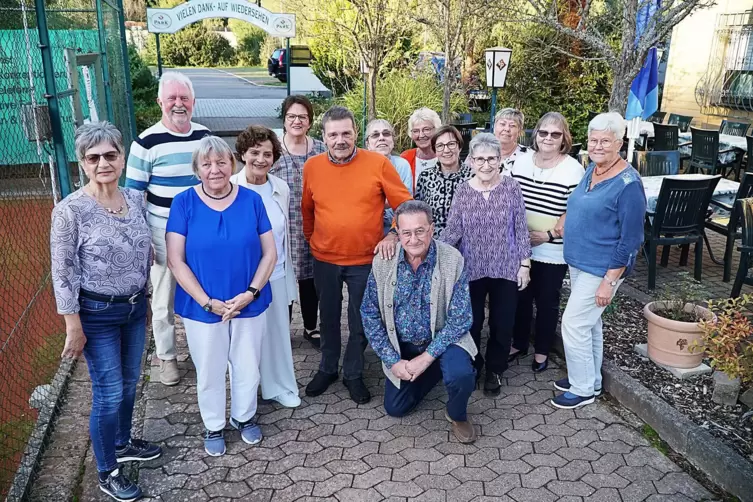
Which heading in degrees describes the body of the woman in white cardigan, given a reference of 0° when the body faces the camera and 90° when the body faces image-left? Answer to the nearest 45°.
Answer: approximately 0°

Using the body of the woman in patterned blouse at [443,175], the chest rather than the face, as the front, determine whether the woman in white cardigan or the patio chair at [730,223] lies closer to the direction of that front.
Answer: the woman in white cardigan

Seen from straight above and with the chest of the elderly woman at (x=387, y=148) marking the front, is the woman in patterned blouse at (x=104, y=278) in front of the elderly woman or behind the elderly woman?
in front

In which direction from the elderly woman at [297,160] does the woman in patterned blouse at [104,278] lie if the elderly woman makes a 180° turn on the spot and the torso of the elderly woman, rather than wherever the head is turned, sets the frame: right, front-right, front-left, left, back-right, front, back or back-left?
back-left

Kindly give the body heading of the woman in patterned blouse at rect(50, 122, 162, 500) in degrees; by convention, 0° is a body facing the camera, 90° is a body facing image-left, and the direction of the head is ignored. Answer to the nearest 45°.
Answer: approximately 315°
